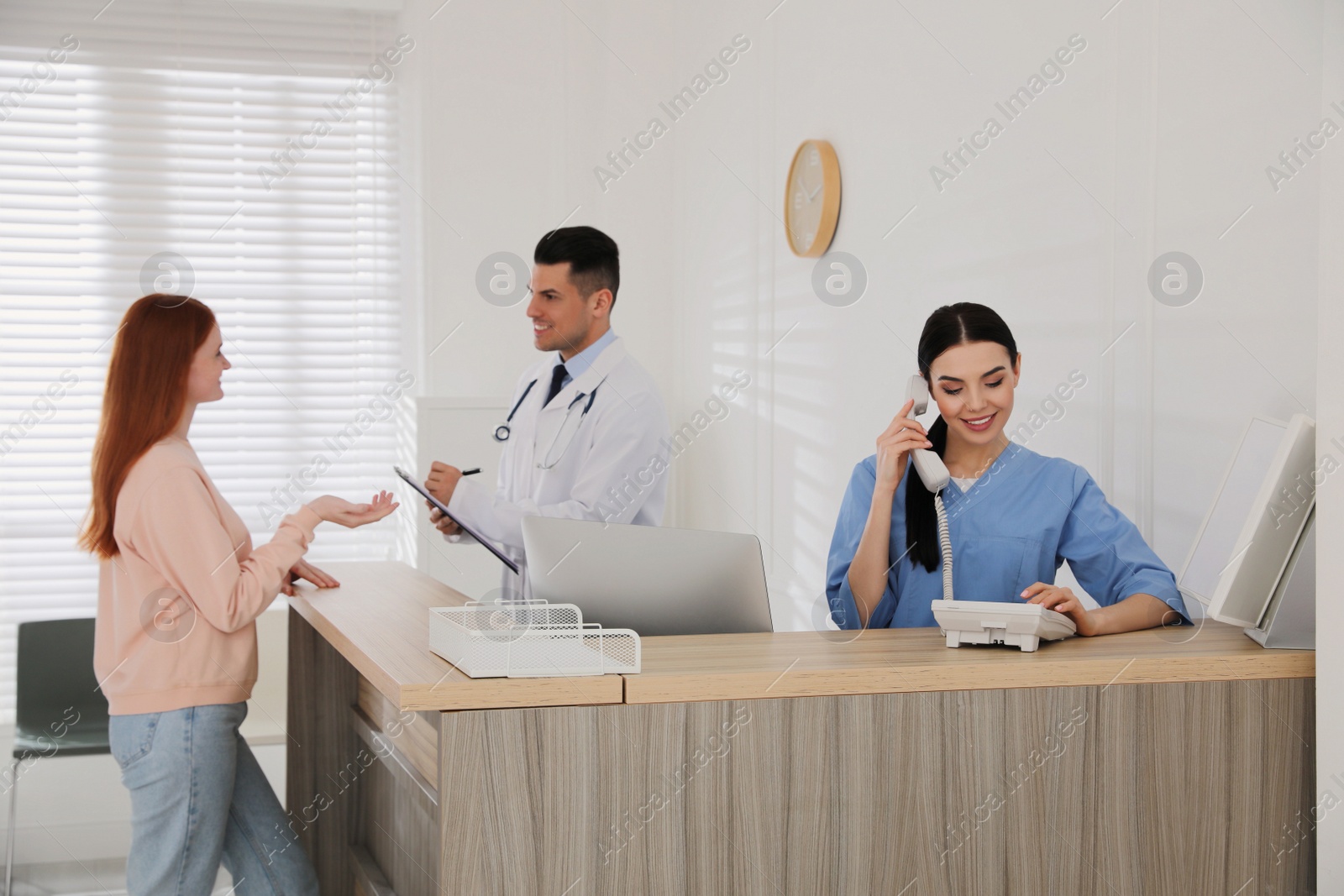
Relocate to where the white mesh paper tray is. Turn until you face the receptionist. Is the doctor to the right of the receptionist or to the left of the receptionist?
left

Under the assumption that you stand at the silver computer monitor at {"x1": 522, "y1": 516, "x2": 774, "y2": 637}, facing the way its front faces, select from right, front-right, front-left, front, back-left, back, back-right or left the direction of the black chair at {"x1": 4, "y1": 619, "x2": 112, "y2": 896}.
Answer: front-left

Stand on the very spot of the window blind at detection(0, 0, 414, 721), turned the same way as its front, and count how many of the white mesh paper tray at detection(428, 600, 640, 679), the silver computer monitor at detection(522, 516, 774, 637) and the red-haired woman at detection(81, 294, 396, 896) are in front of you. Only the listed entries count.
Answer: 3

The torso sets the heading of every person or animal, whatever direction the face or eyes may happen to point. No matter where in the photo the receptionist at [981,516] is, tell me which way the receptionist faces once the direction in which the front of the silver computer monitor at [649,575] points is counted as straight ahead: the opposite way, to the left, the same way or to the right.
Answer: the opposite way

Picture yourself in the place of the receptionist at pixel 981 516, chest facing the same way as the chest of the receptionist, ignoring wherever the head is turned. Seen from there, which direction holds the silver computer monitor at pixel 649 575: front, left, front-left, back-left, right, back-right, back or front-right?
front-right

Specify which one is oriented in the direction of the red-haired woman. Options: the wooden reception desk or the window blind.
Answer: the window blind

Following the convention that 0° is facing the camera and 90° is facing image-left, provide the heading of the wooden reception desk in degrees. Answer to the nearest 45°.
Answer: approximately 0°

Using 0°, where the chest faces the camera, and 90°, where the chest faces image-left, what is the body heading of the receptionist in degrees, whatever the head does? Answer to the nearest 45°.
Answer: approximately 0°

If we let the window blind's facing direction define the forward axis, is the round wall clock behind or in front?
in front

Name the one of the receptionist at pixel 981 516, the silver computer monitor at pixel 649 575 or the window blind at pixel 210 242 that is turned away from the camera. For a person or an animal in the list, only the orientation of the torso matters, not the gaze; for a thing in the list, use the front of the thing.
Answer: the silver computer monitor

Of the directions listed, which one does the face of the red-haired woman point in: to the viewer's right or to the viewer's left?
to the viewer's right

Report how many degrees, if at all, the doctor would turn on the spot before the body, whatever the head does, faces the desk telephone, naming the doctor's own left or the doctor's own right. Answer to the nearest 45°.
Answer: approximately 90° to the doctor's own left

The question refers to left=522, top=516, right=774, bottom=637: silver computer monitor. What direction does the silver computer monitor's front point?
away from the camera

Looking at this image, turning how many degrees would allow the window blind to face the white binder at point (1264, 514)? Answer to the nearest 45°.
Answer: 0° — it already faces it
